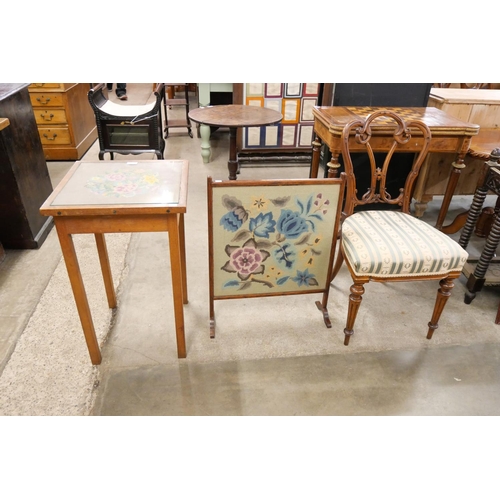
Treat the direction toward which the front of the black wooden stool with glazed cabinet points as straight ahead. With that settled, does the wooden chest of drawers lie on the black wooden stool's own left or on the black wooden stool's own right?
on the black wooden stool's own right

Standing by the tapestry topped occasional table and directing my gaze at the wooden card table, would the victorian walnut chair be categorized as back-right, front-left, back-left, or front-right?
front-right

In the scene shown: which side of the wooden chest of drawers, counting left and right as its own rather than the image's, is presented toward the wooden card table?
left

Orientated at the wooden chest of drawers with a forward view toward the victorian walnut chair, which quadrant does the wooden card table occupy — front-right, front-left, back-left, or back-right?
front-left

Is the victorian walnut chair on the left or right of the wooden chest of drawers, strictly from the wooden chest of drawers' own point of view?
on its left

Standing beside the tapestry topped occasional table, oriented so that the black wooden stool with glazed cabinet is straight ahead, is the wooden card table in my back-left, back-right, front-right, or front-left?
front-right

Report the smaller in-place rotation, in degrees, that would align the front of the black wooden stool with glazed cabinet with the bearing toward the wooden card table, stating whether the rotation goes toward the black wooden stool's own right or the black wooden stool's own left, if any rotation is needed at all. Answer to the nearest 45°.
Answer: approximately 45° to the black wooden stool's own left

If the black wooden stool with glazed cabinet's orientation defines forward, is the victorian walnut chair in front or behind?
in front

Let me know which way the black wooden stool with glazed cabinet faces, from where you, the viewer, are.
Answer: facing the viewer

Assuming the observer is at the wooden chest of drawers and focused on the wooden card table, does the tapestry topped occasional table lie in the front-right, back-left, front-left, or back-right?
front-right

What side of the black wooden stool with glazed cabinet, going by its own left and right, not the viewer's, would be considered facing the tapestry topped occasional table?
front
